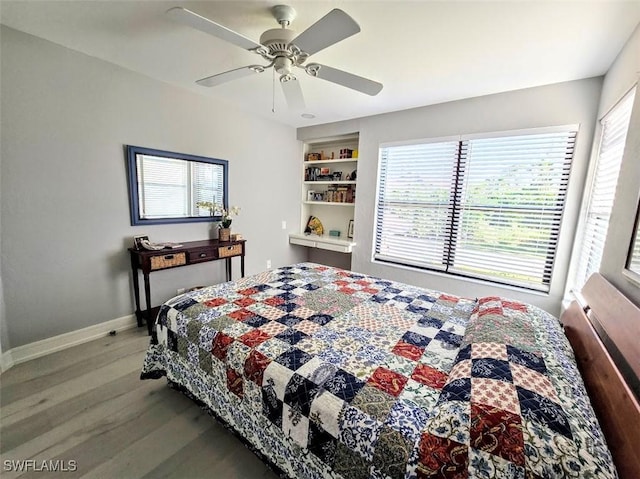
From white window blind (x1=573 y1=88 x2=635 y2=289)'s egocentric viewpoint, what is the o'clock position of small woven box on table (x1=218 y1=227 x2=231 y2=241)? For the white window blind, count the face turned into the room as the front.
The small woven box on table is roughly at 11 o'clock from the white window blind.

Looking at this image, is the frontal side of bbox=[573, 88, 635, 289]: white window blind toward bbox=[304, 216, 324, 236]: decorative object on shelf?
yes

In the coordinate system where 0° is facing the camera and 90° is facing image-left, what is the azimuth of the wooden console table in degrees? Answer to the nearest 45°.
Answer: approximately 315°

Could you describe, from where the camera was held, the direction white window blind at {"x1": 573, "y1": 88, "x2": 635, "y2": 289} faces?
facing to the left of the viewer

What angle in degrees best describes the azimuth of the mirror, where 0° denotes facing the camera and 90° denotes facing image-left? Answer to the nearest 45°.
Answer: approximately 315°

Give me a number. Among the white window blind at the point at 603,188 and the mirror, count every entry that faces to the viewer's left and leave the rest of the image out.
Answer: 1

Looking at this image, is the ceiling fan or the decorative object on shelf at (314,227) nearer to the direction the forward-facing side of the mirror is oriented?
the ceiling fan

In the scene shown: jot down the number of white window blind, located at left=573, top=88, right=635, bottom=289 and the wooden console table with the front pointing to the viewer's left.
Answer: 1
